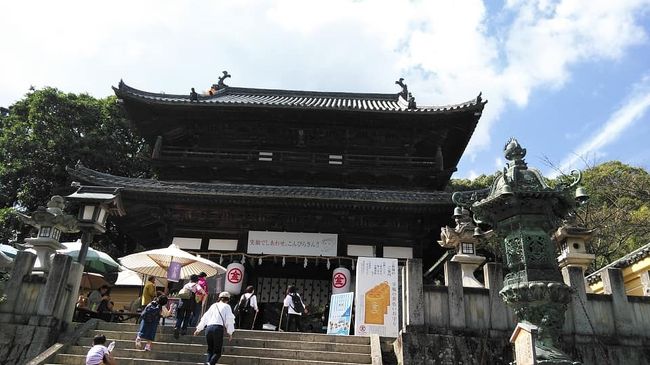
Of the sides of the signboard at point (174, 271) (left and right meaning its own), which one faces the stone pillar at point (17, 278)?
right

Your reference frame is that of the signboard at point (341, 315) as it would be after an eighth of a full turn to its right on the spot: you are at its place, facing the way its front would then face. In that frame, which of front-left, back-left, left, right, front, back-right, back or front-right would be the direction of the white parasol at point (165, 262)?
front-right

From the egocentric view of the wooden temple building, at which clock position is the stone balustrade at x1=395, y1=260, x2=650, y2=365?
The stone balustrade is roughly at 11 o'clock from the wooden temple building.

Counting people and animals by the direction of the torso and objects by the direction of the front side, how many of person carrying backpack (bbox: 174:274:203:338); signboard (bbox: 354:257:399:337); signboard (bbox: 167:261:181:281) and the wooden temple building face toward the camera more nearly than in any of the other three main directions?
3

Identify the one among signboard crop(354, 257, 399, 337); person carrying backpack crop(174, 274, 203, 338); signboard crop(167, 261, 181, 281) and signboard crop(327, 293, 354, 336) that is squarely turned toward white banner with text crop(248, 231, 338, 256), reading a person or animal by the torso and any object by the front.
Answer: the person carrying backpack

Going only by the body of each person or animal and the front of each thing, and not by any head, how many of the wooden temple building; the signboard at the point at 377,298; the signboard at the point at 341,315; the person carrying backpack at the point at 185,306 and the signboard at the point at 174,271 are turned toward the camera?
4

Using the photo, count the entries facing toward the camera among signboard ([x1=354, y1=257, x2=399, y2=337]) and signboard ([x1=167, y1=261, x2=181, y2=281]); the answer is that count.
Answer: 2

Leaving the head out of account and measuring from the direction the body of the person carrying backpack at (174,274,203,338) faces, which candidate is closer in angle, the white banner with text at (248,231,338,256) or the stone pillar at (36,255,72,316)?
the white banner with text

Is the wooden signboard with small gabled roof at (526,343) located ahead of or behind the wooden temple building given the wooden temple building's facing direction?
ahead

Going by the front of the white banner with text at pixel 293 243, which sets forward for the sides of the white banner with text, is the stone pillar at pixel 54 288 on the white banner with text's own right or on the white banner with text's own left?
on the white banner with text's own right

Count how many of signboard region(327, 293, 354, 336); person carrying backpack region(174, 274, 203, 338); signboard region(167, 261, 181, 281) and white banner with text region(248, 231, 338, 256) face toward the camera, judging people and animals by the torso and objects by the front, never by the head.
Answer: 3

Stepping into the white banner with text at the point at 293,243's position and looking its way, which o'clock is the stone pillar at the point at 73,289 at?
The stone pillar is roughly at 2 o'clock from the white banner with text.

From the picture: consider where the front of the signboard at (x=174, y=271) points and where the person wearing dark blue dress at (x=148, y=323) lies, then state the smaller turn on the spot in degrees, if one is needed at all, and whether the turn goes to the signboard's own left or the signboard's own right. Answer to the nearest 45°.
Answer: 0° — it already faces them

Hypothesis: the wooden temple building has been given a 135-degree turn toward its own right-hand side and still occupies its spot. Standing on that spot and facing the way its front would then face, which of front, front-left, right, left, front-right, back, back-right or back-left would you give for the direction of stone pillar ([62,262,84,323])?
left

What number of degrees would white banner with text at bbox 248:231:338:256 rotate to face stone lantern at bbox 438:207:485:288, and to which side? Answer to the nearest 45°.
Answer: approximately 45° to its left

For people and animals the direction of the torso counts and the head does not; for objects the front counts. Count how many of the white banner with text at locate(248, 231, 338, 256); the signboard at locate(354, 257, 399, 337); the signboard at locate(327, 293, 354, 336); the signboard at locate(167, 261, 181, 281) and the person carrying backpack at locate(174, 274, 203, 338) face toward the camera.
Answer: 4

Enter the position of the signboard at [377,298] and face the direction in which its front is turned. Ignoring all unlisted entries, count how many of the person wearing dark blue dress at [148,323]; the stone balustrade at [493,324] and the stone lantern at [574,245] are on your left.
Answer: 2

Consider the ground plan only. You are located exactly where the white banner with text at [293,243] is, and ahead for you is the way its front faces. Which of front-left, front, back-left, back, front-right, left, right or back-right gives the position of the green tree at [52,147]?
back-right

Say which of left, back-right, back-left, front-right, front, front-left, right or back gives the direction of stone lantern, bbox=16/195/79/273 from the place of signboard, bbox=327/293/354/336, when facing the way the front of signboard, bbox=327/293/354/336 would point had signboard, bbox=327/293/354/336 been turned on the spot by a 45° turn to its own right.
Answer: front-right

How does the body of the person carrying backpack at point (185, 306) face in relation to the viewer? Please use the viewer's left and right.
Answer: facing away from the viewer and to the right of the viewer

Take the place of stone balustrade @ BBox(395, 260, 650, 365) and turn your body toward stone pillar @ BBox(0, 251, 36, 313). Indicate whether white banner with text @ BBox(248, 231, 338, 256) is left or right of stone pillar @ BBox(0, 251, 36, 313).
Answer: right

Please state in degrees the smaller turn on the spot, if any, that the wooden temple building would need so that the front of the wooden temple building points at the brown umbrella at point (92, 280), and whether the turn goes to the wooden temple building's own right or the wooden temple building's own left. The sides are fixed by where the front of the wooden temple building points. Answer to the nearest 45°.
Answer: approximately 90° to the wooden temple building's own right
